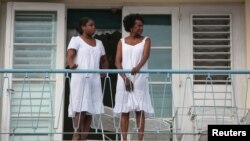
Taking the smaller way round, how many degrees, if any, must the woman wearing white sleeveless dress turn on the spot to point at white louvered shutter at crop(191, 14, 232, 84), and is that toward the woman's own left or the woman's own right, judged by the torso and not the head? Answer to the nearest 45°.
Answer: approximately 135° to the woman's own left

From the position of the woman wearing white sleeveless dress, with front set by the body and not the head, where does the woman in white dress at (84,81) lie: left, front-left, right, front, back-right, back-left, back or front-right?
right

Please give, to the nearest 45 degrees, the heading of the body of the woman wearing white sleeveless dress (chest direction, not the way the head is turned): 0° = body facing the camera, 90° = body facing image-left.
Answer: approximately 0°

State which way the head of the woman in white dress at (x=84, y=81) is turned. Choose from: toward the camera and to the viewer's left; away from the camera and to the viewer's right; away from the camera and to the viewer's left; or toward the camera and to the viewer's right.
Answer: toward the camera and to the viewer's right
